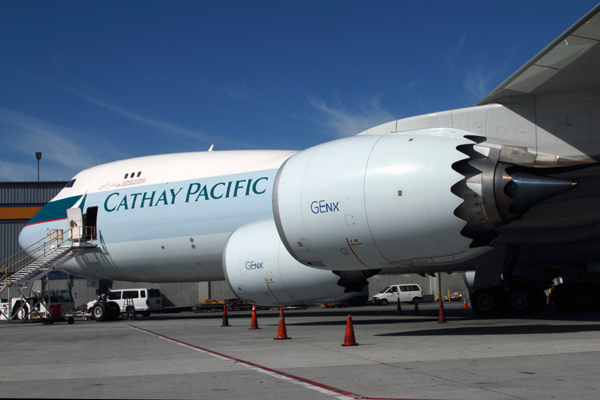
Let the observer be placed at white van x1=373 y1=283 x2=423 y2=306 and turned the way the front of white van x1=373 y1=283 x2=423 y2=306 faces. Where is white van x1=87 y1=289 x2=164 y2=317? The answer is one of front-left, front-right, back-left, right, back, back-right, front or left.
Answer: front-left

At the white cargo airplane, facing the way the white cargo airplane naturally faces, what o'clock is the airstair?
The airstair is roughly at 12 o'clock from the white cargo airplane.

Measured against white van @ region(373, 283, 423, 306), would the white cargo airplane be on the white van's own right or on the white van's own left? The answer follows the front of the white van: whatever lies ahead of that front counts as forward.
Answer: on the white van's own left

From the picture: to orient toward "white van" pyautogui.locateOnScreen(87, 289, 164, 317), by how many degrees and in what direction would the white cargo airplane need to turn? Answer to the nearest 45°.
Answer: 0° — it already faces it

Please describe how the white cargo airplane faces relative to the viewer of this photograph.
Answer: facing away from the viewer and to the left of the viewer

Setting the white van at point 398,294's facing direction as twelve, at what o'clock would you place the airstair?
The airstair is roughly at 10 o'clock from the white van.
